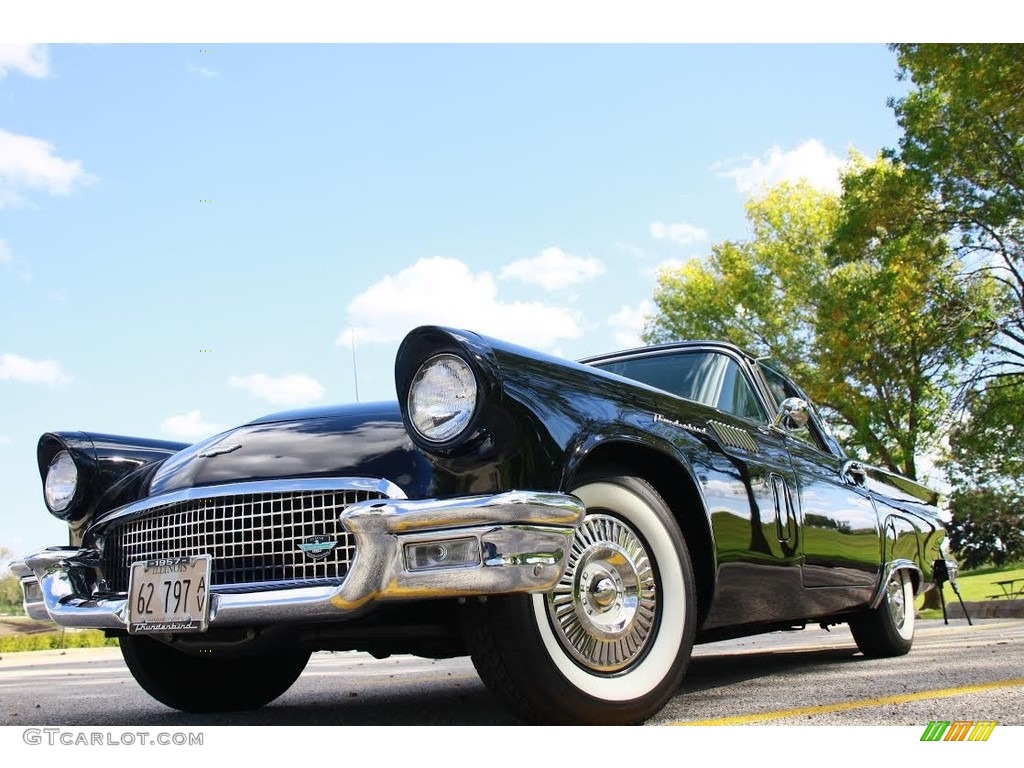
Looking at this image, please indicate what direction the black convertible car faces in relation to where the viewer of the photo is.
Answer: facing the viewer and to the left of the viewer

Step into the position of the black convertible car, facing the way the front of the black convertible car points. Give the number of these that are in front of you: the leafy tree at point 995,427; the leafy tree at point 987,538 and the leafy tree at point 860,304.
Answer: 0

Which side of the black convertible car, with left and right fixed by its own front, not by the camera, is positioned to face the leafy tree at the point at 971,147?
back

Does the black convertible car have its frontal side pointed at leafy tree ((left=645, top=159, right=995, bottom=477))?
no

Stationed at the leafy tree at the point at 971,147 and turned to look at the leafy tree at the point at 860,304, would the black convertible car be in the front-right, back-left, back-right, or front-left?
back-left

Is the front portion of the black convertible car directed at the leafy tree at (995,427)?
no

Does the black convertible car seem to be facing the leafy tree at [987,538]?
no

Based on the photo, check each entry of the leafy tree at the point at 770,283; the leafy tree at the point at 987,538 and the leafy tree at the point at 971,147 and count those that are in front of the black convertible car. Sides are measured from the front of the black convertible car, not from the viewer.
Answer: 0

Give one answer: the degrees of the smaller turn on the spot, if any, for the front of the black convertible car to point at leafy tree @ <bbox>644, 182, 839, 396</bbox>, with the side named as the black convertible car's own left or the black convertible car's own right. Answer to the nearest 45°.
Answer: approximately 135° to the black convertible car's own right
